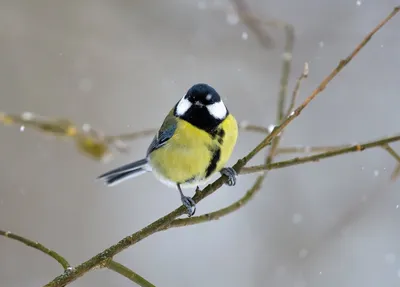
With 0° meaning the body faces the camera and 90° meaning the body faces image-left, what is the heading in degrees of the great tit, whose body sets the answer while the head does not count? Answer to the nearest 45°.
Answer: approximately 315°
